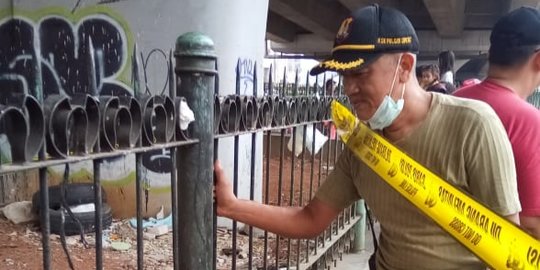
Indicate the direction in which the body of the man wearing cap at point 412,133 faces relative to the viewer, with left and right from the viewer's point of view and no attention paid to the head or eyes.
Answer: facing the viewer and to the left of the viewer

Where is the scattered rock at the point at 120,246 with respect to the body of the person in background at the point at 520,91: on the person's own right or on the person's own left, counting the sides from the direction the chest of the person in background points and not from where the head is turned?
on the person's own left

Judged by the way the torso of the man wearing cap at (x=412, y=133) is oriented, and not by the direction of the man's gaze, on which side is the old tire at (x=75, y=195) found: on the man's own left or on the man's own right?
on the man's own right

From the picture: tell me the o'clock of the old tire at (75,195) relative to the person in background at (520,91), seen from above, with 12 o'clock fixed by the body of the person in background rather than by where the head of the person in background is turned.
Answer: The old tire is roughly at 8 o'clock from the person in background.

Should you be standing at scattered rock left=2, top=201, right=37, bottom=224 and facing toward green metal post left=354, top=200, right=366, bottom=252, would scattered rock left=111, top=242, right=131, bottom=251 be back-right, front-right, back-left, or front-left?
front-right

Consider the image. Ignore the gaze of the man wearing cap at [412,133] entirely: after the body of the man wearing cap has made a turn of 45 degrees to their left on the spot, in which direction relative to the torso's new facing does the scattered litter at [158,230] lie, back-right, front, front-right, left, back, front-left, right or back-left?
back-right

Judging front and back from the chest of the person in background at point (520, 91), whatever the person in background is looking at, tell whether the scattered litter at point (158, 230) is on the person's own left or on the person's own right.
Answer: on the person's own left

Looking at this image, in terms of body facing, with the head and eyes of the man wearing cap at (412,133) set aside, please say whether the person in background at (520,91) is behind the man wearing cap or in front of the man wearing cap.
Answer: behind

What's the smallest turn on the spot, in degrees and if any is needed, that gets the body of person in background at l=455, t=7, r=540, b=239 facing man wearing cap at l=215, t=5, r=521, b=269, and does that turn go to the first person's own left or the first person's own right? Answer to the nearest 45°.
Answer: approximately 180°

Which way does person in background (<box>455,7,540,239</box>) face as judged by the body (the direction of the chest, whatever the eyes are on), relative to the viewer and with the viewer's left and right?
facing away from the viewer and to the right of the viewer

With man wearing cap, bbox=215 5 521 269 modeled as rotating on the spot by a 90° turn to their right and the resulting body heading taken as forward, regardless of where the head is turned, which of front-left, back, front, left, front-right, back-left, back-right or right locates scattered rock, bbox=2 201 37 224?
front
